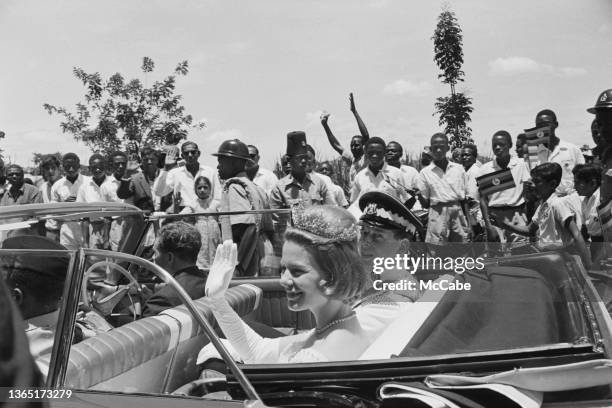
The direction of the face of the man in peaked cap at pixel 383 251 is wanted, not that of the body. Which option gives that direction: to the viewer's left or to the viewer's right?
to the viewer's left

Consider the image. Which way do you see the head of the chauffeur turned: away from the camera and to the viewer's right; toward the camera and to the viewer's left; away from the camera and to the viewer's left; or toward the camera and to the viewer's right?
away from the camera and to the viewer's left

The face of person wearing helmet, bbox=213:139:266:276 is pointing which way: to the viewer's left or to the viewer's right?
to the viewer's left

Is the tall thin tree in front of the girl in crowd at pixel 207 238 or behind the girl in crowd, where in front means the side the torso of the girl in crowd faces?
behind

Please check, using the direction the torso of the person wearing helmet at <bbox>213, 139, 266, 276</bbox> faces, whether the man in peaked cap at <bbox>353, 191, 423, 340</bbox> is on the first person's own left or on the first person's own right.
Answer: on the first person's own left

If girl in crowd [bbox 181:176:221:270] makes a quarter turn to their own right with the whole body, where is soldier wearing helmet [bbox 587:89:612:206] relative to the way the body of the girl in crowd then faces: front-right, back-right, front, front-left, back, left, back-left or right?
back

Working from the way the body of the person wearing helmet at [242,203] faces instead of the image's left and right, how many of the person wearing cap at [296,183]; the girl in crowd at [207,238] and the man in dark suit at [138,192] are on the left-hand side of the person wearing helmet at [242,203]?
1

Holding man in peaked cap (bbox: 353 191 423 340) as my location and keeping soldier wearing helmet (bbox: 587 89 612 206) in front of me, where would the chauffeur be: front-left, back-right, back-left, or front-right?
back-left

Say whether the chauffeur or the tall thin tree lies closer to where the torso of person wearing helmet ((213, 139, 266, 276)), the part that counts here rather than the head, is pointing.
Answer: the chauffeur

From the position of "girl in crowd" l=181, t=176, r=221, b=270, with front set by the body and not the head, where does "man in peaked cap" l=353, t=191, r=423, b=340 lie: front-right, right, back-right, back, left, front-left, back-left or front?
front-left

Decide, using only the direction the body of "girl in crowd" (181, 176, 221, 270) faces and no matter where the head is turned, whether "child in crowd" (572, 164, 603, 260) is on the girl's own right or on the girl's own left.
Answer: on the girl's own left
